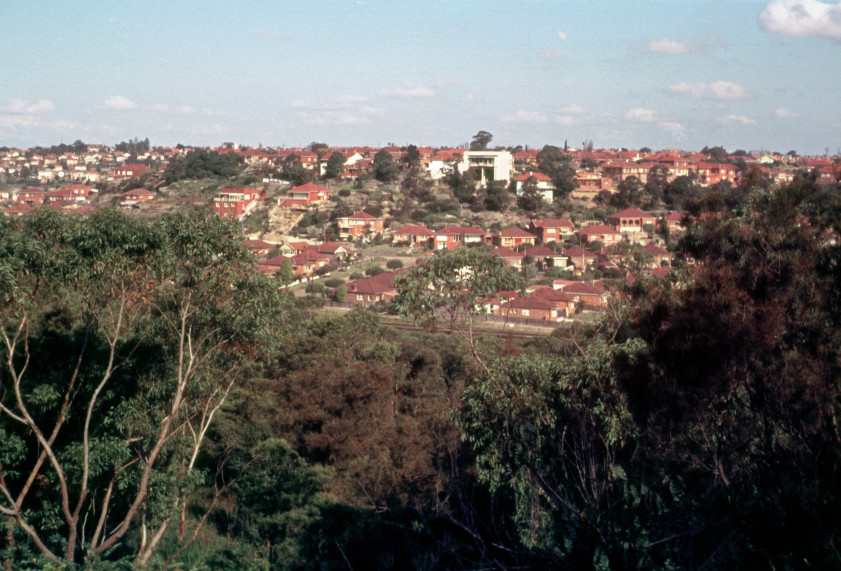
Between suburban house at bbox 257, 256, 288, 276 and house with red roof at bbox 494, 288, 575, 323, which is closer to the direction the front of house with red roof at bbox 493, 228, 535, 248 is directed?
the house with red roof

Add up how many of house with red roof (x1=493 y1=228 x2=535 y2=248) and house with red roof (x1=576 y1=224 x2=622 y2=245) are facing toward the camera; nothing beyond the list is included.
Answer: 2

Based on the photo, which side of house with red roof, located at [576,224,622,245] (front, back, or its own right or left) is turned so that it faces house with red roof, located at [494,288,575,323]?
front

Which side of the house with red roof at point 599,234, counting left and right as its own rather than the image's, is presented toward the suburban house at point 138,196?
right

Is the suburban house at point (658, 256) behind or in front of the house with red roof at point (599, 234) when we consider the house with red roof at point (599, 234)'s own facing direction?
in front

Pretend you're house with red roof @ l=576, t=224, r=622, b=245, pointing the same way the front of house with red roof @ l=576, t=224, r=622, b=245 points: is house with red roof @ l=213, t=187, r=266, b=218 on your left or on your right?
on your right

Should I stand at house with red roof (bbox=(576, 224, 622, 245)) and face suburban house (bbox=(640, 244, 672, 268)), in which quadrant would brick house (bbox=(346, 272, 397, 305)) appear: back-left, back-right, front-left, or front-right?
front-right

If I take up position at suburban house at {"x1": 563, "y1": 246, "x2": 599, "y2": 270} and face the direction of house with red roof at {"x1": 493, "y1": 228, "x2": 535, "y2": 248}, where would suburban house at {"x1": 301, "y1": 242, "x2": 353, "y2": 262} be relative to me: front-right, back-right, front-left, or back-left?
front-left

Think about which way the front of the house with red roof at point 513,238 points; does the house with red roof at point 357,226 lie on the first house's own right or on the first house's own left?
on the first house's own right

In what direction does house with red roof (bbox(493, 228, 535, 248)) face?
toward the camera

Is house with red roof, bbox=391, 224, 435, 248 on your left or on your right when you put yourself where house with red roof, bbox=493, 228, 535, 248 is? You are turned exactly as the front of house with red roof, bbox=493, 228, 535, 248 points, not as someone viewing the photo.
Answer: on your right

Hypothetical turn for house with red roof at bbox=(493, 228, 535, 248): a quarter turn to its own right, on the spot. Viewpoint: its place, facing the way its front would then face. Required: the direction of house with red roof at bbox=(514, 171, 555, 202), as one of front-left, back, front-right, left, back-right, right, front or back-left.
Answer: right

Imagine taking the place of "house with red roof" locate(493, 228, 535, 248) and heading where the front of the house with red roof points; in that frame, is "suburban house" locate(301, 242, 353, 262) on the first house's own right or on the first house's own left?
on the first house's own right

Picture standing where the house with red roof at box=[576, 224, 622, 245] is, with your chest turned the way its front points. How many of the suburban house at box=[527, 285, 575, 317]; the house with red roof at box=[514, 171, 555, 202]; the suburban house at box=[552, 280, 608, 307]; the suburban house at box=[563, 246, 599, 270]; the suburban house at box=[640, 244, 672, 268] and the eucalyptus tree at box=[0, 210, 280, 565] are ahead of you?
5

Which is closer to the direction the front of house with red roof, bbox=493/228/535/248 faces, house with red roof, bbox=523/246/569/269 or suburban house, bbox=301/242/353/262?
the house with red roof

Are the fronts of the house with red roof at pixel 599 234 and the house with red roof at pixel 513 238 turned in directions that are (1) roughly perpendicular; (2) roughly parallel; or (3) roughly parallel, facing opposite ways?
roughly parallel

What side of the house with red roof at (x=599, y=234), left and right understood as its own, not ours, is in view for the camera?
front

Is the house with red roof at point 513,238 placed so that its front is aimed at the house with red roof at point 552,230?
no
